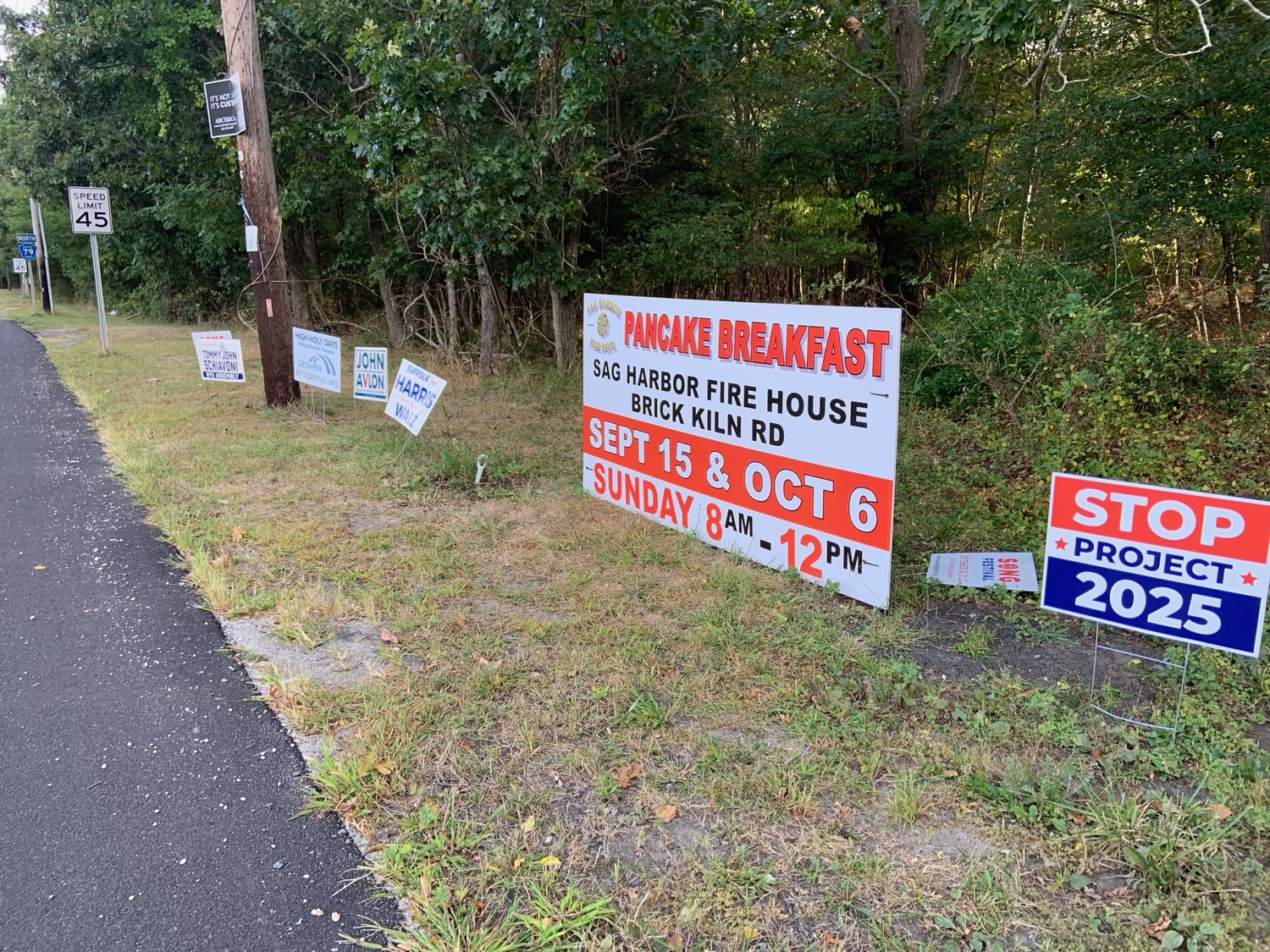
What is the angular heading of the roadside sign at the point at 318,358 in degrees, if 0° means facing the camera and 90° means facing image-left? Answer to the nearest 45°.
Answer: approximately 45°

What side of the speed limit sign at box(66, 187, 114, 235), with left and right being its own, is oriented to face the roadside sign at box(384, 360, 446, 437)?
front

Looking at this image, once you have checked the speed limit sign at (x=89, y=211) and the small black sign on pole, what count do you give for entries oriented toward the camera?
2

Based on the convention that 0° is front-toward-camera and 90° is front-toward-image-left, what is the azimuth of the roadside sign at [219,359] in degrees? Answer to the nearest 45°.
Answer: approximately 0°

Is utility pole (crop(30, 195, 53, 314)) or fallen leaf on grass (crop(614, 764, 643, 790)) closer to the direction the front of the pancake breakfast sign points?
the fallen leaf on grass

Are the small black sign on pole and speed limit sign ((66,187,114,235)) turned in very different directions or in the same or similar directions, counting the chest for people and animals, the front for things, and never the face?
same or similar directions

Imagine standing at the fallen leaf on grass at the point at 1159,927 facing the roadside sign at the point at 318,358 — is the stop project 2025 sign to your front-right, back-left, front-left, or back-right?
front-right

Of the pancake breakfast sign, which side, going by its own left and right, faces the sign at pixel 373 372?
right

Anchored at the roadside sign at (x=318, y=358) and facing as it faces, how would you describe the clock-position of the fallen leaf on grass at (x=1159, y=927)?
The fallen leaf on grass is roughly at 10 o'clock from the roadside sign.

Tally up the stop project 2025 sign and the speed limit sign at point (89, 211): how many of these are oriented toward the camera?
2

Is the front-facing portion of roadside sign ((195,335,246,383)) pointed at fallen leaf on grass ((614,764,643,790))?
yes

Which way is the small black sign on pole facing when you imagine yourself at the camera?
facing the viewer

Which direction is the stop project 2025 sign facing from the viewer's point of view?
toward the camera

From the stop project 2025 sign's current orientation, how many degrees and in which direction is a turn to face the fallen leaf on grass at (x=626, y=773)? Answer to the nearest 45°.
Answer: approximately 45° to its right

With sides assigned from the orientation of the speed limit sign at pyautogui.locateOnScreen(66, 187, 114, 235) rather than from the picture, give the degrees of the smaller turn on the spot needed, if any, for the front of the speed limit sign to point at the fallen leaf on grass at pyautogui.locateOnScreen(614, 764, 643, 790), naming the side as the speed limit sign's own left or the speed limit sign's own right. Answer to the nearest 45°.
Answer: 0° — it already faces it

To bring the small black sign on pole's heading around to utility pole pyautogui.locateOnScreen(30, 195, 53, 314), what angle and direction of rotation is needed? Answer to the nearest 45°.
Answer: approximately 180°
